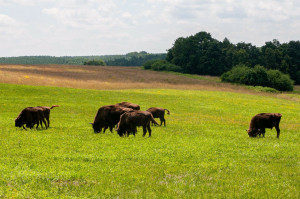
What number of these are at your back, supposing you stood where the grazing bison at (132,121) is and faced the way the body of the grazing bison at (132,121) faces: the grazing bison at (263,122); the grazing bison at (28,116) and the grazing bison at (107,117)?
1

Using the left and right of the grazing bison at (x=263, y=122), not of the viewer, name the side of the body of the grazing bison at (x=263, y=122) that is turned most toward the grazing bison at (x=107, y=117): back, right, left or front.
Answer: front

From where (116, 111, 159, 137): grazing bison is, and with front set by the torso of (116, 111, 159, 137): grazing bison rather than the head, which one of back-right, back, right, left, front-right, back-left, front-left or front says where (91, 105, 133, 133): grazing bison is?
front-right

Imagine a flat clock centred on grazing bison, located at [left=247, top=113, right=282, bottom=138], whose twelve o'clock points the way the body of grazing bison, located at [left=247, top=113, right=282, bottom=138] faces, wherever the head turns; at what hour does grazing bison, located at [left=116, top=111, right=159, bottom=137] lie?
grazing bison, located at [left=116, top=111, right=159, bottom=137] is roughly at 11 o'clock from grazing bison, located at [left=247, top=113, right=282, bottom=138].

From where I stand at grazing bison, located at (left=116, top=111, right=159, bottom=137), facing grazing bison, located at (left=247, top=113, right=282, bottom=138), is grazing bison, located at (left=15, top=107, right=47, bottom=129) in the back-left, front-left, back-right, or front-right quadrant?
back-left

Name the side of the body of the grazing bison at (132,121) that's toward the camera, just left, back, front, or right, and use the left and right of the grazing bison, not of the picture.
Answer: left

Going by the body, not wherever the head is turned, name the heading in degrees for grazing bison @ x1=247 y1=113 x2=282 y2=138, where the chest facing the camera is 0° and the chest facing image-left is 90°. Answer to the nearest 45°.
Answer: approximately 90°

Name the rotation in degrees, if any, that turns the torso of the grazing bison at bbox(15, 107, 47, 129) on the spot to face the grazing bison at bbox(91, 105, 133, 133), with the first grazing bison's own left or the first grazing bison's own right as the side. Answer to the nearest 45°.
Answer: approximately 135° to the first grazing bison's own left

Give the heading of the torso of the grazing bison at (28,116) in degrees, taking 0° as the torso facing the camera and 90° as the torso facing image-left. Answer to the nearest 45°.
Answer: approximately 90°

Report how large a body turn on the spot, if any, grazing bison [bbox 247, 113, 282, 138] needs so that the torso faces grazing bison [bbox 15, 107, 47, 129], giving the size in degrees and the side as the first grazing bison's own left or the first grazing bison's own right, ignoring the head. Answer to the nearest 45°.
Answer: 0° — it already faces it

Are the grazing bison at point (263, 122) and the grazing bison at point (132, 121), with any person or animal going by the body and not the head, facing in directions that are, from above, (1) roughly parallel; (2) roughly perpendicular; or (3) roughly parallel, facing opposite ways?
roughly parallel

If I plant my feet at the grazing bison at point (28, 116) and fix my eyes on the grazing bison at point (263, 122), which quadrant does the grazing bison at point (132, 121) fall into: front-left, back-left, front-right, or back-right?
front-right

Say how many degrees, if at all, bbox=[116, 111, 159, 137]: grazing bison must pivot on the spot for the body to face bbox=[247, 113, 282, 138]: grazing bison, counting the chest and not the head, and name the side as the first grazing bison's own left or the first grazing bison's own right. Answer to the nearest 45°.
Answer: approximately 180°
